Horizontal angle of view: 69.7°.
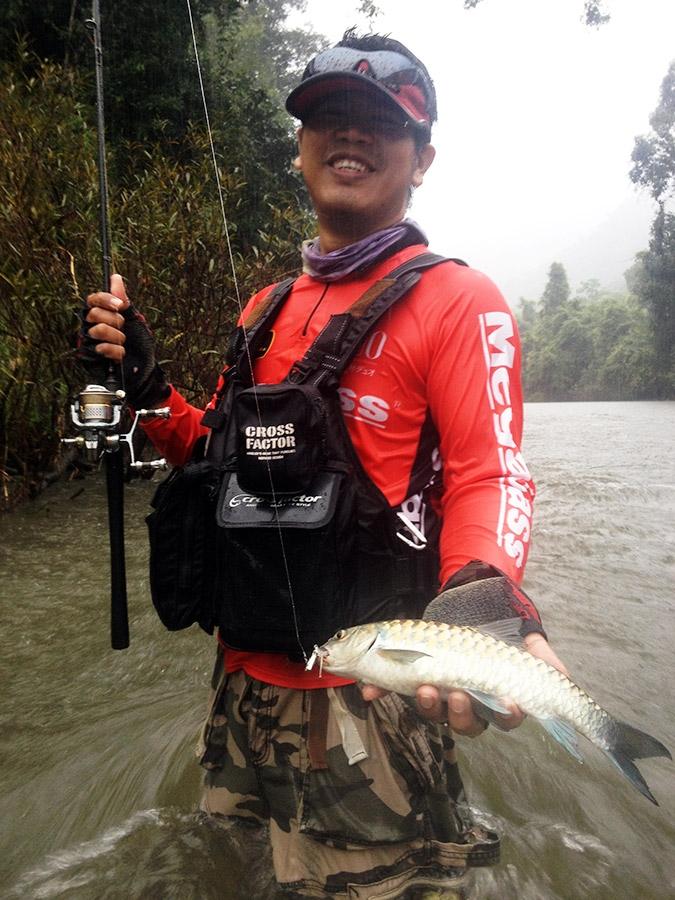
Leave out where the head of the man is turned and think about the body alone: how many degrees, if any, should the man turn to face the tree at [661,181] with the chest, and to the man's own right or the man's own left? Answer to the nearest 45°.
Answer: approximately 180°

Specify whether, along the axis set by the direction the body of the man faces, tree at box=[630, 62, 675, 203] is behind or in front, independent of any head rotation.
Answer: behind

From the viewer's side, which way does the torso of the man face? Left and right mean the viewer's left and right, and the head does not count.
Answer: facing the viewer and to the left of the viewer
